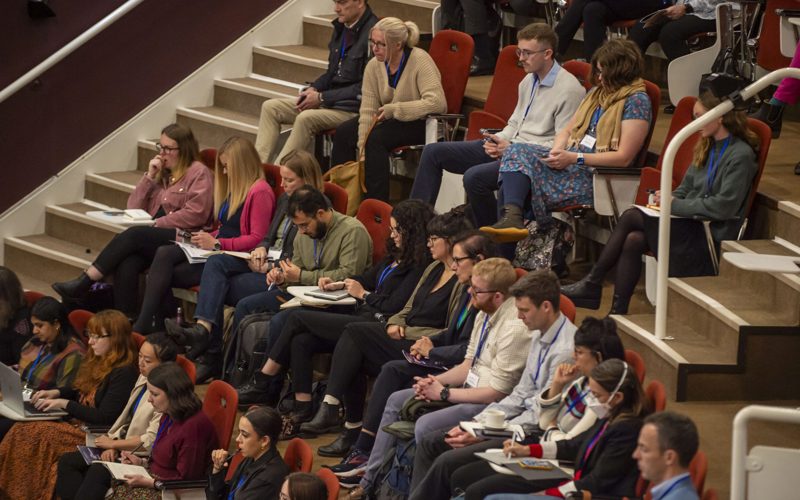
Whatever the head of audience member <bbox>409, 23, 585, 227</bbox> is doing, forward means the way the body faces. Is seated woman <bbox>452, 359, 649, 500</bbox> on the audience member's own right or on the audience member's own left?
on the audience member's own left

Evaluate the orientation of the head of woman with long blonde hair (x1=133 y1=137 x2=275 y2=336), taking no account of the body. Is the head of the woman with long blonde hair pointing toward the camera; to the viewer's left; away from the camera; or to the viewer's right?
to the viewer's left

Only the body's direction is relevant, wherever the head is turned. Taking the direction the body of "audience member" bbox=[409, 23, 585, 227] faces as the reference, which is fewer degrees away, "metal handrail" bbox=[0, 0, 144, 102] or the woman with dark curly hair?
the woman with dark curly hair

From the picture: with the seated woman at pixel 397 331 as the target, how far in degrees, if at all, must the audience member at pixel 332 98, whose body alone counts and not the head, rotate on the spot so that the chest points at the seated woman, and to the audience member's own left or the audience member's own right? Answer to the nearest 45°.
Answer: approximately 45° to the audience member's own left

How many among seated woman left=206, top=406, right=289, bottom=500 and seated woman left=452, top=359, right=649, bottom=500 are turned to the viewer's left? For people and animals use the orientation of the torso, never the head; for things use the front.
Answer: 2

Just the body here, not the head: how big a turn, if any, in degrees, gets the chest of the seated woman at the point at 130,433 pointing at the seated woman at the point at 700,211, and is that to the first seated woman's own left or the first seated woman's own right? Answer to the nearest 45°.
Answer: approximately 135° to the first seated woman's own left

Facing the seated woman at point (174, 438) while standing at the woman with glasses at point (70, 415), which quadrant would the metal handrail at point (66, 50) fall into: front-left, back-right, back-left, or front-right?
back-left
